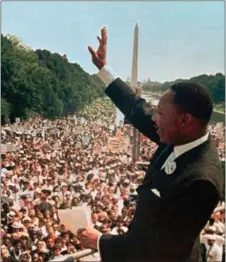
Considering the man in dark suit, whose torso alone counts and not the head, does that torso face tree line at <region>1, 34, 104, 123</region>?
no

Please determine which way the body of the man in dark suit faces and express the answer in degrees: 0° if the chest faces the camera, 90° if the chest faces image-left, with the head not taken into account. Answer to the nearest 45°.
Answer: approximately 90°

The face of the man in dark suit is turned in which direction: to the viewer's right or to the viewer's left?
to the viewer's left
